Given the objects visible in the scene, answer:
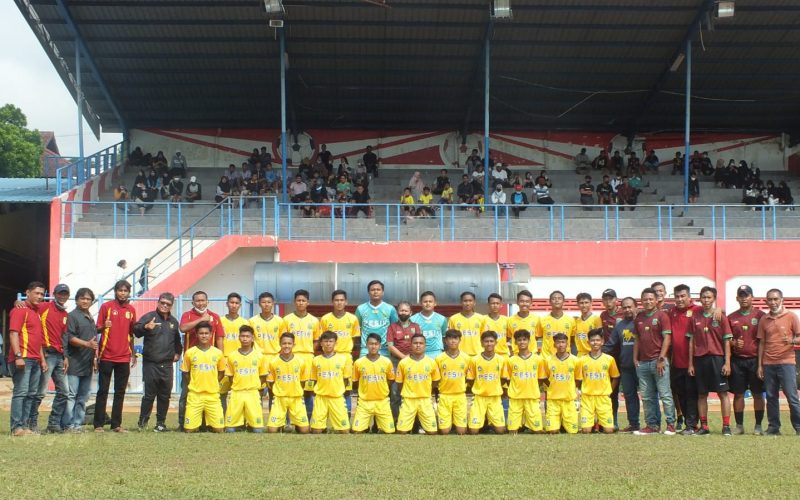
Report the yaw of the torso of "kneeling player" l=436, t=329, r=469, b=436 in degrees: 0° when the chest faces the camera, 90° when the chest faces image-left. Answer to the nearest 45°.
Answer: approximately 0°

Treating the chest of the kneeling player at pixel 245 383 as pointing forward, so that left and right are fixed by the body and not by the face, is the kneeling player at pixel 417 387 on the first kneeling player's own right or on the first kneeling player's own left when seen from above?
on the first kneeling player's own left

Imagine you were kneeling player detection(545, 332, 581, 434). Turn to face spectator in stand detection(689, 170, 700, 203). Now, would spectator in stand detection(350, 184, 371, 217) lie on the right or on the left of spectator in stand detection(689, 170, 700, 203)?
left

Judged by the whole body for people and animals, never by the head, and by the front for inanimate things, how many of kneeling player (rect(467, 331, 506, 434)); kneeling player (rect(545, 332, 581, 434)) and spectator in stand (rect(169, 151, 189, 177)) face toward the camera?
3

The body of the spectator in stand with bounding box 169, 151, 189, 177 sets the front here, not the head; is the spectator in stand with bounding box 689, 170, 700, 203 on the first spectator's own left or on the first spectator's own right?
on the first spectator's own left

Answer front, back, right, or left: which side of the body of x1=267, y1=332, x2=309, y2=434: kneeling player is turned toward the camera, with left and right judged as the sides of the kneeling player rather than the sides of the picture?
front

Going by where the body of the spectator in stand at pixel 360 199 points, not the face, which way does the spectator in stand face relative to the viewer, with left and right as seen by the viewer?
facing the viewer

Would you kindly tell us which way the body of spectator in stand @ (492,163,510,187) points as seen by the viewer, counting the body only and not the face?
toward the camera

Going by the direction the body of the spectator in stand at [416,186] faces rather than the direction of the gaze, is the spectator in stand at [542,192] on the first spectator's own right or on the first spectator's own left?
on the first spectator's own left

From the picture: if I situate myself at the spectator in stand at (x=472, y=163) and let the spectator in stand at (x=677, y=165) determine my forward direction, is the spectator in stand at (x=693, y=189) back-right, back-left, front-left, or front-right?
front-right
